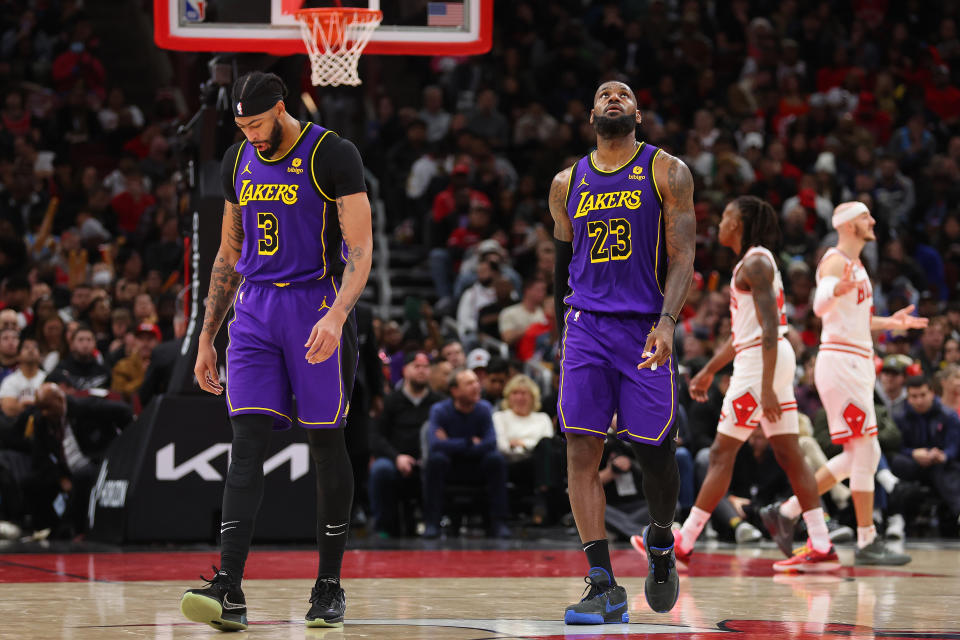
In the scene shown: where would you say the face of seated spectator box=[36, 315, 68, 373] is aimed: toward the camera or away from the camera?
toward the camera

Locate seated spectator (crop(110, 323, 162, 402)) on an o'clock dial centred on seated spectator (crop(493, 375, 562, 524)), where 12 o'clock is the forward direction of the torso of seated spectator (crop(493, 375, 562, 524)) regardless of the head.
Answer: seated spectator (crop(110, 323, 162, 402)) is roughly at 3 o'clock from seated spectator (crop(493, 375, 562, 524)).

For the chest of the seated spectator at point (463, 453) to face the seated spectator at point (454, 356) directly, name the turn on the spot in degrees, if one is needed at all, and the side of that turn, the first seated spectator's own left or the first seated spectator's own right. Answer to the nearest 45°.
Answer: approximately 180°

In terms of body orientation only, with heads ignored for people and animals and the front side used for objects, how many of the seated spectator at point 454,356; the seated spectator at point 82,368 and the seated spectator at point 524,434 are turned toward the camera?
3

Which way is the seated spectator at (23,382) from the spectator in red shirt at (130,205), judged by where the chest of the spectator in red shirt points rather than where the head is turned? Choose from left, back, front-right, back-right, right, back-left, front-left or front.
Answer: front

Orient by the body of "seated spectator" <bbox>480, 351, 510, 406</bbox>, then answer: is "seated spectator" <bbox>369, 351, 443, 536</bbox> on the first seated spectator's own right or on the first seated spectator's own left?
on the first seated spectator's own right

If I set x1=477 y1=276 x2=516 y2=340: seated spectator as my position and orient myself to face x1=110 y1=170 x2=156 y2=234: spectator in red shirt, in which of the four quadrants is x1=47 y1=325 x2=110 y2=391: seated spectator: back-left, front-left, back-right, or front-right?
front-left

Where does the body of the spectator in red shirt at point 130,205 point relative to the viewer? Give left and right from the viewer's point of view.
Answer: facing the viewer

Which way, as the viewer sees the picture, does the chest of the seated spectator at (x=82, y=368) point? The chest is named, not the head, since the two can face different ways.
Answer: toward the camera

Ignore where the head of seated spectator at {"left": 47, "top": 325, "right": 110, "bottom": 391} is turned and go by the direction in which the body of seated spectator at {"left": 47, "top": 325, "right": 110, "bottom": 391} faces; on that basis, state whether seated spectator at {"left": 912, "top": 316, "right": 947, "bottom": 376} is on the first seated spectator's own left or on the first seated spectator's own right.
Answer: on the first seated spectator's own left

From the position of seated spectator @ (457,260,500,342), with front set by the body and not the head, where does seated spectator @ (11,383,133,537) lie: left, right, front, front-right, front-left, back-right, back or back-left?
front

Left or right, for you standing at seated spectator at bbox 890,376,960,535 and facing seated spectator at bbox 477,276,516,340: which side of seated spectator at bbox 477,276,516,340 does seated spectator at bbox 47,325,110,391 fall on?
left

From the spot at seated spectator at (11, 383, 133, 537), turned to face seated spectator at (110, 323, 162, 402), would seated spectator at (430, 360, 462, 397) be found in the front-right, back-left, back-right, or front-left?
front-right

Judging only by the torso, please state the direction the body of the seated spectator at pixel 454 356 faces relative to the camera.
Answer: toward the camera

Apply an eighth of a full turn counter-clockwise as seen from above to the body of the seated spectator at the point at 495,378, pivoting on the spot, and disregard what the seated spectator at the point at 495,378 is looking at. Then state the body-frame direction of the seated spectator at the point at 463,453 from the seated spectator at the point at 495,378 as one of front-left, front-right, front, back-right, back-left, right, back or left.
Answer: front-right

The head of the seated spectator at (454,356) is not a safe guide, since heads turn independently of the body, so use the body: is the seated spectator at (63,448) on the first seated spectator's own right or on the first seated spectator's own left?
on the first seated spectator's own right

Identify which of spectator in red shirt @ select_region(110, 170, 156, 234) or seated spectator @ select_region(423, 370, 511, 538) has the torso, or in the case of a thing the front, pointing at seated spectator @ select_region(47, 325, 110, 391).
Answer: the spectator in red shirt
